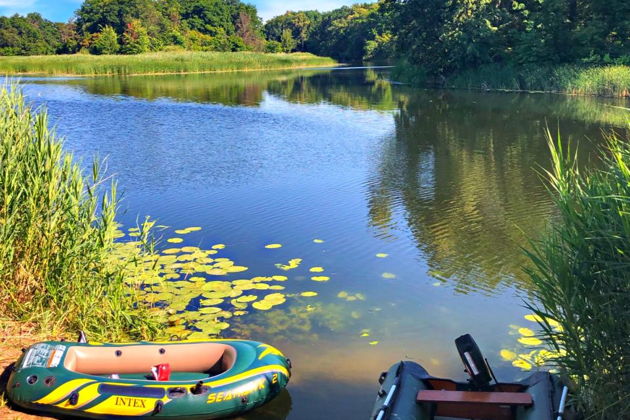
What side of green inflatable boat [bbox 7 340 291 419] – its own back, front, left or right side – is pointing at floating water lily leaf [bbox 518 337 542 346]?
front

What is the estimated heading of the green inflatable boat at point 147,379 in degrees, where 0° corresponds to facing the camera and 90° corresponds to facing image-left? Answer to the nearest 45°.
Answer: approximately 270°

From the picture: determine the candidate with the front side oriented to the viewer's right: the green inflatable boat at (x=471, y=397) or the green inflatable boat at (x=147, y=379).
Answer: the green inflatable boat at (x=147, y=379)

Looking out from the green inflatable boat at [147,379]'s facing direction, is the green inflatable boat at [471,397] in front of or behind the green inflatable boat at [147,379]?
in front
